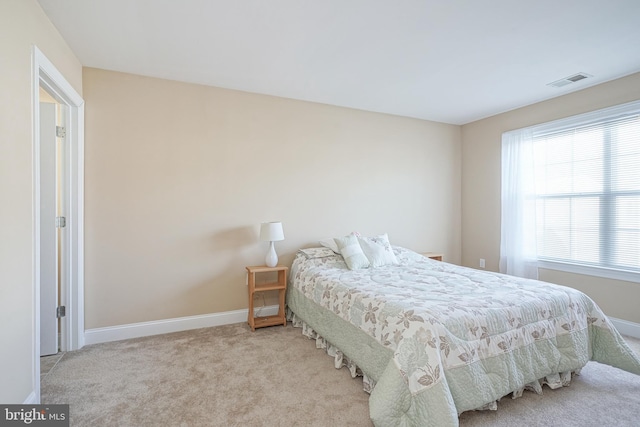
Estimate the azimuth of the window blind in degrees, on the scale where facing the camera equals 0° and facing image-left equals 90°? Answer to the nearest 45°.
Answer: approximately 45°

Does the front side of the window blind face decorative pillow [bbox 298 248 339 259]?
yes

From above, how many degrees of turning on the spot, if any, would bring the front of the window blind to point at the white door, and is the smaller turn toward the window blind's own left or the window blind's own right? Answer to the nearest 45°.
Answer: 0° — it already faces it

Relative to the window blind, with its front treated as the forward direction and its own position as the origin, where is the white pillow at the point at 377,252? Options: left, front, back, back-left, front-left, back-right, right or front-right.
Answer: front

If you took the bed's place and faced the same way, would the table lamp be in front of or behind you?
behind

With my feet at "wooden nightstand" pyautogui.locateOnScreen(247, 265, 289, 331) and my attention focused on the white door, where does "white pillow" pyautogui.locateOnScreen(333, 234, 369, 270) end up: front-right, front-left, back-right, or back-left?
back-left

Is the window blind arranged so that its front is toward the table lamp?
yes

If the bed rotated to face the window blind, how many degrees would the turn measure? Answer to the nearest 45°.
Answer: approximately 90° to its left

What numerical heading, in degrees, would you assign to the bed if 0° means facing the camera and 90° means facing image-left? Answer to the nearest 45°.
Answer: approximately 315°

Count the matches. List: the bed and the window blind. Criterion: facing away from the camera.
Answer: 0

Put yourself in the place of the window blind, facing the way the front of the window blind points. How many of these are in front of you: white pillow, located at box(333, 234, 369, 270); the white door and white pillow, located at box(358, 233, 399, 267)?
3

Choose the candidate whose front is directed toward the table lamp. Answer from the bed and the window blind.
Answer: the window blind

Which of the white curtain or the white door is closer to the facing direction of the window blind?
the white door

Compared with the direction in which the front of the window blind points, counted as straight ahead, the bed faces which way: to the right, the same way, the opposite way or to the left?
to the left
